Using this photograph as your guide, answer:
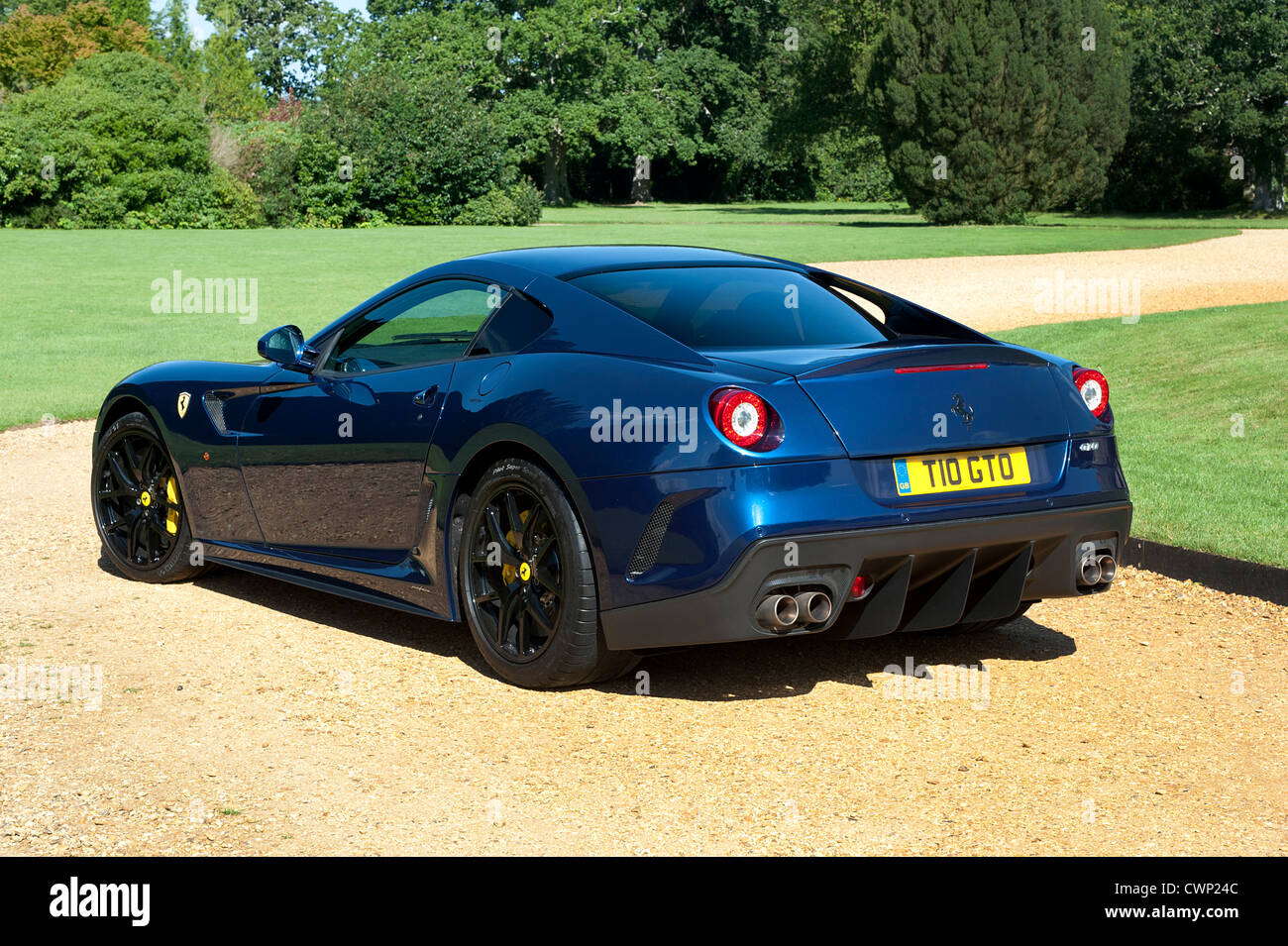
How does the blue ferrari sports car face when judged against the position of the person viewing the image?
facing away from the viewer and to the left of the viewer

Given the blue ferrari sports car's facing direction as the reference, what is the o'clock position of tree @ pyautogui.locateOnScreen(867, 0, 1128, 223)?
The tree is roughly at 2 o'clock from the blue ferrari sports car.
